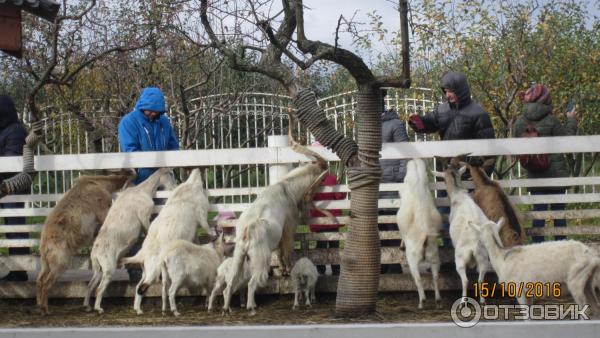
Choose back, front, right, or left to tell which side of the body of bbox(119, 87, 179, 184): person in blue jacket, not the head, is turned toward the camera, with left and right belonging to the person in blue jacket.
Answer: front

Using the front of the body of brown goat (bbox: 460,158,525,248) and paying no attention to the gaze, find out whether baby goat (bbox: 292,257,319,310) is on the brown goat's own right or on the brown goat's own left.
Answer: on the brown goat's own left

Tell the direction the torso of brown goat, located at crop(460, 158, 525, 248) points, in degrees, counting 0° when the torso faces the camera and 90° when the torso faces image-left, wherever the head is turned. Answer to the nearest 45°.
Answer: approximately 135°

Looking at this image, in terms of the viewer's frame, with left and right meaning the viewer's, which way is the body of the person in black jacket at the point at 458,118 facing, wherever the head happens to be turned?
facing the viewer and to the left of the viewer

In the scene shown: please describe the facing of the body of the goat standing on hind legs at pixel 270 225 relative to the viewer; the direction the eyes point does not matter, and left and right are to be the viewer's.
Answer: facing away from the viewer and to the right of the viewer

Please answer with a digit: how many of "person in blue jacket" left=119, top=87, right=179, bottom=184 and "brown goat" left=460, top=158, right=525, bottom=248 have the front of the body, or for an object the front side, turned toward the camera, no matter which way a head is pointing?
1

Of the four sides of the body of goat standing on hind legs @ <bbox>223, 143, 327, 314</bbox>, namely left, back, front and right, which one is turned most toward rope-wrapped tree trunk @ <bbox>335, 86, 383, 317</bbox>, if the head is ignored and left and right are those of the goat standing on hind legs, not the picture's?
right

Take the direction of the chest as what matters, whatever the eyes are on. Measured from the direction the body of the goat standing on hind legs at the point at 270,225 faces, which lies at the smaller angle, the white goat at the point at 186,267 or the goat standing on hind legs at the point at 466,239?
the goat standing on hind legs

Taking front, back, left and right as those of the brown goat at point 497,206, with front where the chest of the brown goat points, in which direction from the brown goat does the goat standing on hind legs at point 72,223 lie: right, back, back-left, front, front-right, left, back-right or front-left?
front-left

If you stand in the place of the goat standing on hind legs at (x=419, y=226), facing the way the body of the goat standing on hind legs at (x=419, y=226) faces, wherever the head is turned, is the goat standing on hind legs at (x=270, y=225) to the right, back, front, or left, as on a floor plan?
left

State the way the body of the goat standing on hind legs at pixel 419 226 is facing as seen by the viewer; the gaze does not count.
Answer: away from the camera

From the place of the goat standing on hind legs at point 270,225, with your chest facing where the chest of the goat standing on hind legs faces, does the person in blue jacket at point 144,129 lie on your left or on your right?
on your left

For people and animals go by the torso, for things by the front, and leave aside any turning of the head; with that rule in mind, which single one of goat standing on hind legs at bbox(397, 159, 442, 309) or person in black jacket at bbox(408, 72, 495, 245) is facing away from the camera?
the goat standing on hind legs
